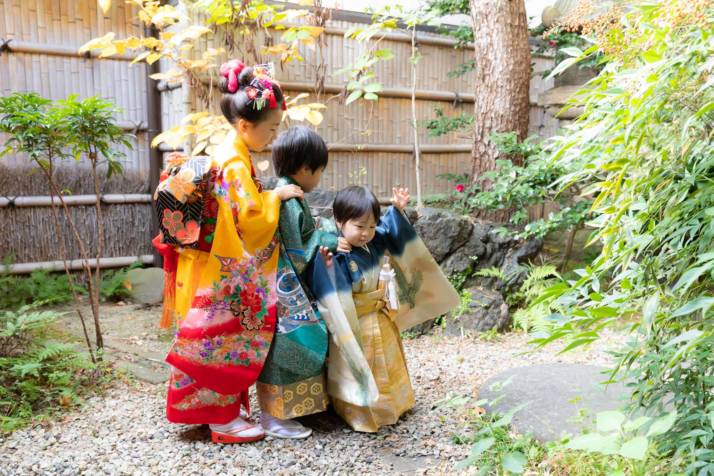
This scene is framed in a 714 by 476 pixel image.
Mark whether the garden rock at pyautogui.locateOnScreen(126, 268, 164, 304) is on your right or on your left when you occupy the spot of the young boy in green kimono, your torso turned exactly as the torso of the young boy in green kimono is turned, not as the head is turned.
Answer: on your left

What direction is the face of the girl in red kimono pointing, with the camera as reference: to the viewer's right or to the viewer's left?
to the viewer's right

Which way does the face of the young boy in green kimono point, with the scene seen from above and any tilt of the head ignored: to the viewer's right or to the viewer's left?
to the viewer's right

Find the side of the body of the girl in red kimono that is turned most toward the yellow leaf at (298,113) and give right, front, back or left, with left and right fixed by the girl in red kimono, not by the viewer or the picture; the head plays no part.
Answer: left

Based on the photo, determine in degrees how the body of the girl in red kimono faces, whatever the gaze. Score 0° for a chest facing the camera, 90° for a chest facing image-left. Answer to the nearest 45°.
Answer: approximately 270°

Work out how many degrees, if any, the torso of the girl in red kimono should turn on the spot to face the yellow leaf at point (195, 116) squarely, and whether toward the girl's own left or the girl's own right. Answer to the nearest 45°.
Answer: approximately 90° to the girl's own left

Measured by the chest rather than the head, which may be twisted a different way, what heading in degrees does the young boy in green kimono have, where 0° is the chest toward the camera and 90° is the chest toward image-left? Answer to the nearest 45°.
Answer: approximately 270°

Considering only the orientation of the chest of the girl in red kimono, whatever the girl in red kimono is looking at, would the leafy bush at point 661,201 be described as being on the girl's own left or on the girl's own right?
on the girl's own right

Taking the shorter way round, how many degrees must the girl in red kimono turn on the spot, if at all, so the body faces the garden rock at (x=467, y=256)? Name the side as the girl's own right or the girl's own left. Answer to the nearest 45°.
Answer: approximately 45° to the girl's own left
